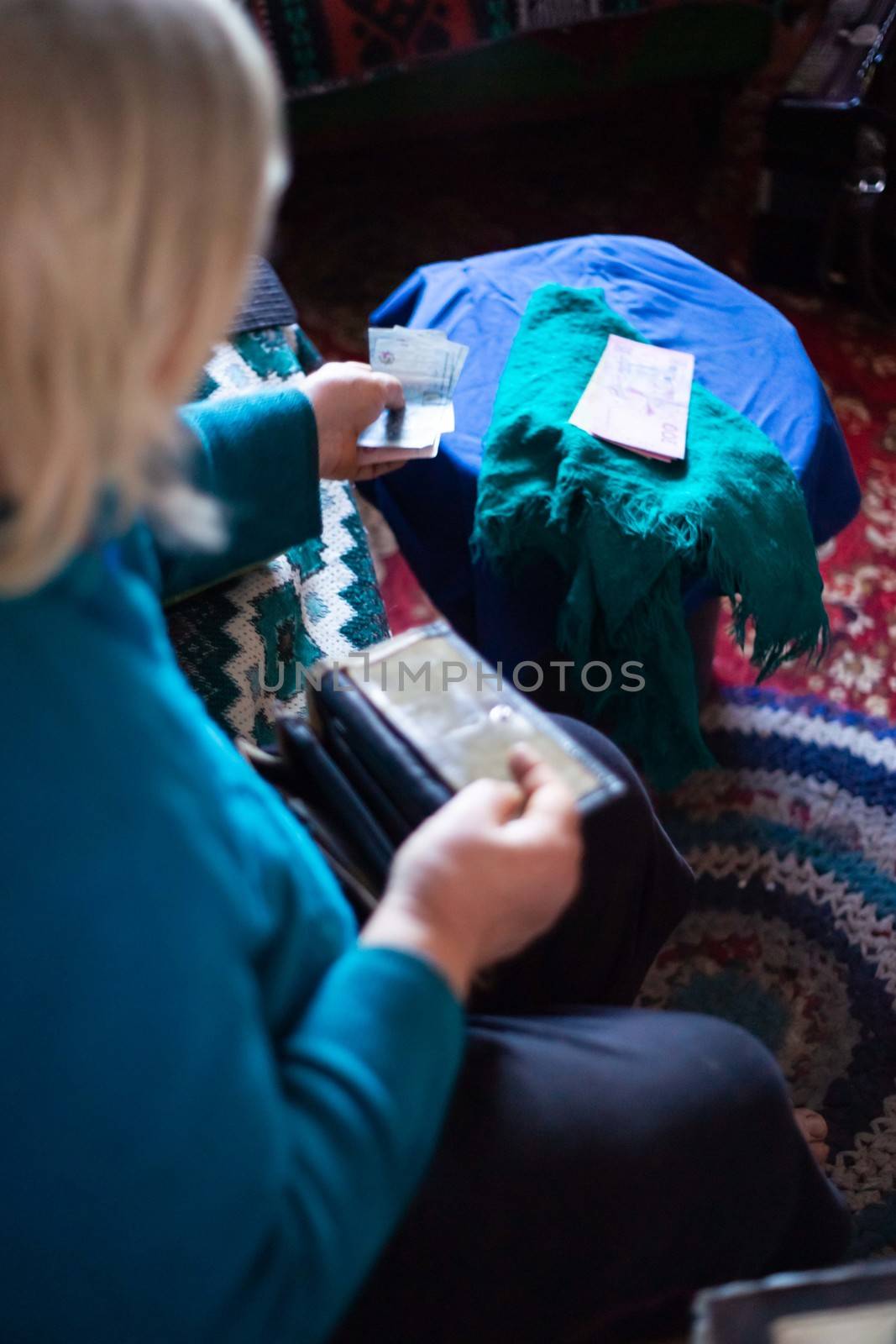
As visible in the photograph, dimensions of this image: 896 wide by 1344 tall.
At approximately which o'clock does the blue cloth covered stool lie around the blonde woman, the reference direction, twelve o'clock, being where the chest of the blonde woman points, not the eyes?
The blue cloth covered stool is roughly at 11 o'clock from the blonde woman.

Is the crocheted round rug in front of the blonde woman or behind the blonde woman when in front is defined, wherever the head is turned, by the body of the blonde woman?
in front

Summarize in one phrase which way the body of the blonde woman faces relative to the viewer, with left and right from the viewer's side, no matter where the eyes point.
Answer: facing away from the viewer and to the right of the viewer

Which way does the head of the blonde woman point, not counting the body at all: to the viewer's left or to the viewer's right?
to the viewer's right

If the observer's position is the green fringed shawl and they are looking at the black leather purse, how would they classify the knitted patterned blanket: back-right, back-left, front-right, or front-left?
front-right
